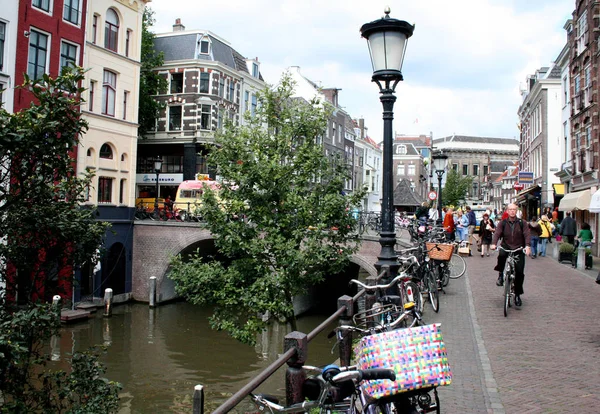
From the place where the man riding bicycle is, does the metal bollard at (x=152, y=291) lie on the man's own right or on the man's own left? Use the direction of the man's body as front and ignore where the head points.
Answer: on the man's own right

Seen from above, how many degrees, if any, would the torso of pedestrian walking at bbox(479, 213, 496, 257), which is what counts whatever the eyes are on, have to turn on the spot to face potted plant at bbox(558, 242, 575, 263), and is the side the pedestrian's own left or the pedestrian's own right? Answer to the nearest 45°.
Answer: approximately 45° to the pedestrian's own left

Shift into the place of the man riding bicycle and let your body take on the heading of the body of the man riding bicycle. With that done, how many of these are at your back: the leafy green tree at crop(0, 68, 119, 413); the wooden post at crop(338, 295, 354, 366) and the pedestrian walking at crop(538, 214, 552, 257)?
1

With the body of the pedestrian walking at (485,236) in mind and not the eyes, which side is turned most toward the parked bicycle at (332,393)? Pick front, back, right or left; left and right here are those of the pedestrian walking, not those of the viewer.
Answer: front

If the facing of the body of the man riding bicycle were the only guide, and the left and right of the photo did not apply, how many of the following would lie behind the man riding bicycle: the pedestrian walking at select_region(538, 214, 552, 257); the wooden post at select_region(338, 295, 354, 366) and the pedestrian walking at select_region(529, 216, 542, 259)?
2

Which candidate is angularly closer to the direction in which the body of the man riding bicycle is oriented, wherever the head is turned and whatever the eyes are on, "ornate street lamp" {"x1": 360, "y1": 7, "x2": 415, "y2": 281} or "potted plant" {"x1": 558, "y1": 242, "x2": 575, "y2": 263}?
the ornate street lamp

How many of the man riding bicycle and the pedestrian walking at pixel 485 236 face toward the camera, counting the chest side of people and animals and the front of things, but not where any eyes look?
2

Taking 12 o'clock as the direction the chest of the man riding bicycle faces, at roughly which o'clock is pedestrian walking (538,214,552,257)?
The pedestrian walking is roughly at 6 o'clock from the man riding bicycle.

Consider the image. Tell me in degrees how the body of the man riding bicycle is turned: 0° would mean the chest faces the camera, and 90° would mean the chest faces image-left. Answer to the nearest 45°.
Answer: approximately 0°

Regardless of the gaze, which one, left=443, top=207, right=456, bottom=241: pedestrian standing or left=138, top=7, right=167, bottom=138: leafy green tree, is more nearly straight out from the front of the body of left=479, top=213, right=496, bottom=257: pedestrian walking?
the pedestrian standing
